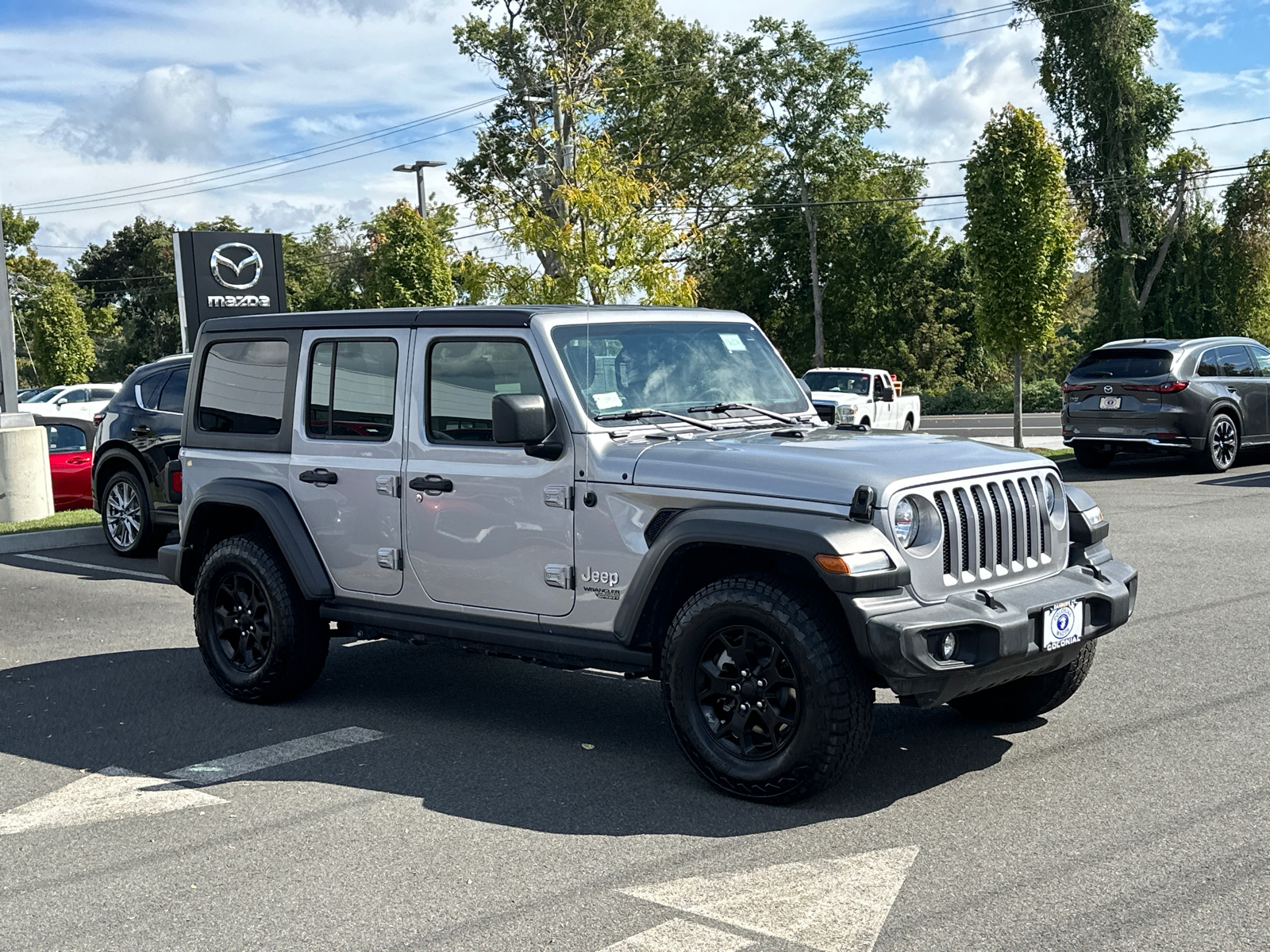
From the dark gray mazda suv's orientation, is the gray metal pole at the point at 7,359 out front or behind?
behind

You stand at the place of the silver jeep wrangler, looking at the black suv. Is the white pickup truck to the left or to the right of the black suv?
right

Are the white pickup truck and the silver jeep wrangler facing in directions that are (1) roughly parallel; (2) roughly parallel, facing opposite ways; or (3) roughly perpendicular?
roughly perpendicular

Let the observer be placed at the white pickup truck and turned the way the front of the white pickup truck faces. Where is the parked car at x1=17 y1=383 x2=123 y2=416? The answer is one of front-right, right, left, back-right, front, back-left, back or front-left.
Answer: front-right

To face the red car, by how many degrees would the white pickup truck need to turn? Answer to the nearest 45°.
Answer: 0° — it already faces it

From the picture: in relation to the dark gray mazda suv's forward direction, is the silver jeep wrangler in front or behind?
behind

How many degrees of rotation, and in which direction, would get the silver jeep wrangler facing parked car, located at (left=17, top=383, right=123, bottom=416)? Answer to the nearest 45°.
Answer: approximately 180°

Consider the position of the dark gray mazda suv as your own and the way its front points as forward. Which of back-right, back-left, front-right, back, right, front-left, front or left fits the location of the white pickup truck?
left

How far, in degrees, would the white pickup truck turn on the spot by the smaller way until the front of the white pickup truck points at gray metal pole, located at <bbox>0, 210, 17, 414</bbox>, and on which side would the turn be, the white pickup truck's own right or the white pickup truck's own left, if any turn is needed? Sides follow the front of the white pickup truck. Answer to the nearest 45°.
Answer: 0° — it already faces it

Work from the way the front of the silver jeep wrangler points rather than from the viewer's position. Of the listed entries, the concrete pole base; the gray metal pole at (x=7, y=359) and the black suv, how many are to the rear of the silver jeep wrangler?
3

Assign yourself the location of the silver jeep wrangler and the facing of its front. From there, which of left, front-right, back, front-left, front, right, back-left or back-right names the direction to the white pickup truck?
back-left

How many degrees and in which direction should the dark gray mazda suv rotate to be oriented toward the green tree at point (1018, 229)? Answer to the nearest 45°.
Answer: approximately 90° to its left

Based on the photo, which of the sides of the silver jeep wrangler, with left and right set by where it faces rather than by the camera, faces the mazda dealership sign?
back

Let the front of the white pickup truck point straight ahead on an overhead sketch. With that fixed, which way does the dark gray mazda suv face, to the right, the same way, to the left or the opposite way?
the opposite way

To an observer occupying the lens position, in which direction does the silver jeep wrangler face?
facing the viewer and to the right of the viewer

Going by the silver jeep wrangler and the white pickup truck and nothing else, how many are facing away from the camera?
0
